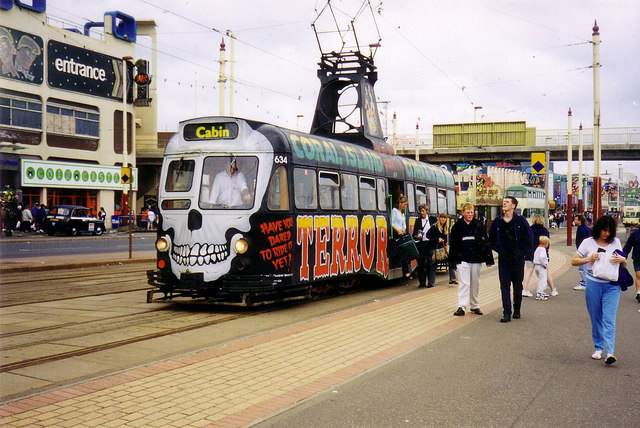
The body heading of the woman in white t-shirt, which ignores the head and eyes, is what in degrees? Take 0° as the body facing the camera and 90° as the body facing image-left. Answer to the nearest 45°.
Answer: approximately 0°

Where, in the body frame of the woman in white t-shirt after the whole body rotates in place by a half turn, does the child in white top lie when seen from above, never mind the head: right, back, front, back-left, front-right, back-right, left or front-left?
front

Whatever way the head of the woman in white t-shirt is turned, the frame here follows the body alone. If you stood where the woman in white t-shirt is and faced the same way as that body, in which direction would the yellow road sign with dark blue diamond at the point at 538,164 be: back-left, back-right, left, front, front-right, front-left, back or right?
back

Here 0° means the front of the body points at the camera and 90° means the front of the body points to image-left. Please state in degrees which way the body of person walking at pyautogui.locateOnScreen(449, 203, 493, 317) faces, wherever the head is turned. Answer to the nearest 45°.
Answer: approximately 0°

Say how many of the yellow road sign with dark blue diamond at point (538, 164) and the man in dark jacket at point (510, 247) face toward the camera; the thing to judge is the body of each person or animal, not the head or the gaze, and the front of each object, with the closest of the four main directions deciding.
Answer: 2

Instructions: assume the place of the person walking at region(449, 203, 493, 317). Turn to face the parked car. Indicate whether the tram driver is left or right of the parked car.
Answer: left
